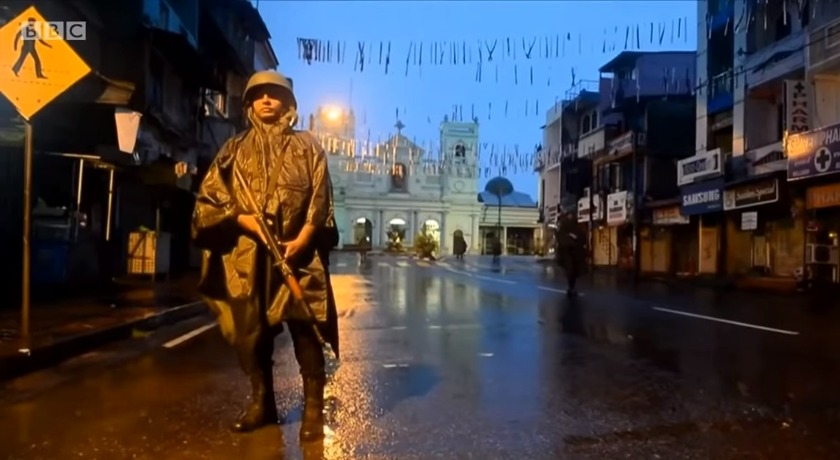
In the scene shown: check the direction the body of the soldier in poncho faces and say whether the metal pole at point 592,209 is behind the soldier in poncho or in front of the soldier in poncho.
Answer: behind

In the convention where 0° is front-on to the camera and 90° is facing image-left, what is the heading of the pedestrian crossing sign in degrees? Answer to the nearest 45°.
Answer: approximately 0°

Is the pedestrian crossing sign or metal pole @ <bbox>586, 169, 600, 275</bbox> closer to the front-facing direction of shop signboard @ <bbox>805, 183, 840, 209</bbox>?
the pedestrian crossing sign

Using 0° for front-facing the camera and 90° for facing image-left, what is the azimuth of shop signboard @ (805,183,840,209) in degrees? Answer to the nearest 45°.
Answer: approximately 45°

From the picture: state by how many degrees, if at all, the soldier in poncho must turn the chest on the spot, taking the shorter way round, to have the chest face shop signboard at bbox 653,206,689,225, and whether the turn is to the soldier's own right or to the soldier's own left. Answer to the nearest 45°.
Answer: approximately 135° to the soldier's own left

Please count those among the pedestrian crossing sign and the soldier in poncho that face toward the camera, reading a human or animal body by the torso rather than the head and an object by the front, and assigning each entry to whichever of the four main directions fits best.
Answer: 2

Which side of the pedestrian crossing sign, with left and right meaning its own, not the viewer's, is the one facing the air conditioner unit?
left

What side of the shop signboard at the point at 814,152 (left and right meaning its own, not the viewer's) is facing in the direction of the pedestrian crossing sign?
front

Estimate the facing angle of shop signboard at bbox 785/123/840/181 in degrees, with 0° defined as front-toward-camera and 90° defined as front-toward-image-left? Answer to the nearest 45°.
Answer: approximately 45°
